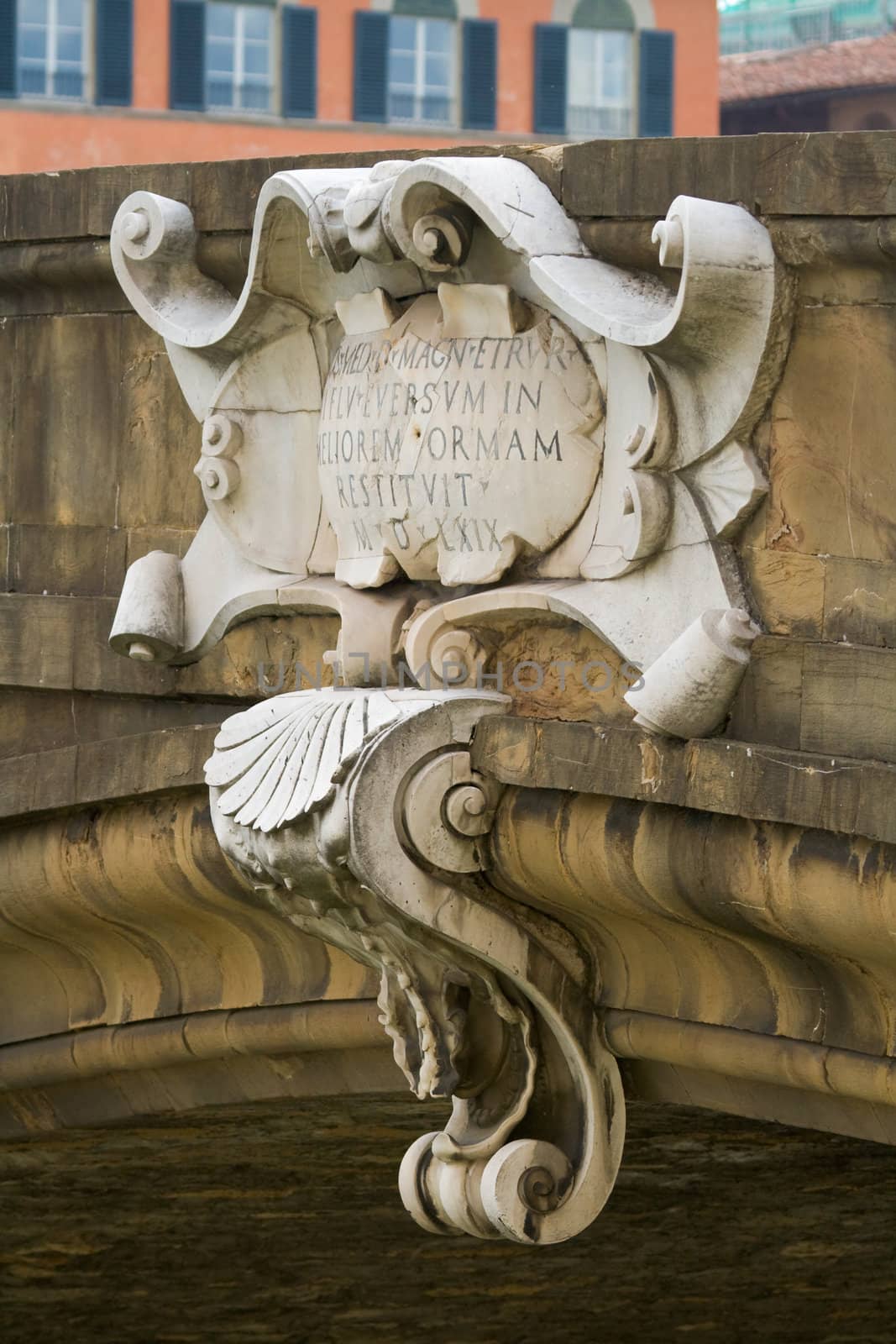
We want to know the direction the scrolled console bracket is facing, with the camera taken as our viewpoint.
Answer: facing the viewer and to the left of the viewer
